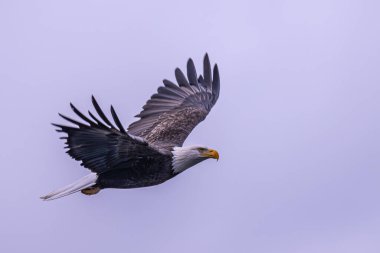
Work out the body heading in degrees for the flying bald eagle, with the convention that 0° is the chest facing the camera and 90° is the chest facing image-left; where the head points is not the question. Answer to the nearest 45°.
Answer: approximately 270°
